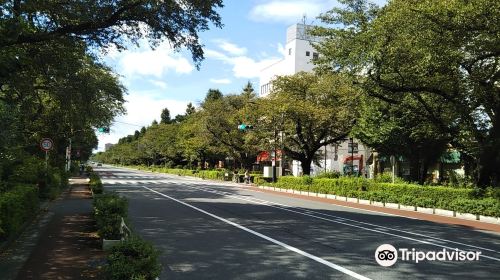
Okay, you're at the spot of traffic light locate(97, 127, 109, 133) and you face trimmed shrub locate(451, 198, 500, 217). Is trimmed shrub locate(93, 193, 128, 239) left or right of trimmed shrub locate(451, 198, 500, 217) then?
right

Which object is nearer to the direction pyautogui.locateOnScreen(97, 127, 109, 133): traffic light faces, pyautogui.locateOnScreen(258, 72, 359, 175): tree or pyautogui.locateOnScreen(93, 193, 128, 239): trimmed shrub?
the trimmed shrub

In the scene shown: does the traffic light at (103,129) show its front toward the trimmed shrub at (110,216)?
yes

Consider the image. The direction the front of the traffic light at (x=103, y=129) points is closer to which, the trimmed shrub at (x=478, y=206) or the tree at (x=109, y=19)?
the tree

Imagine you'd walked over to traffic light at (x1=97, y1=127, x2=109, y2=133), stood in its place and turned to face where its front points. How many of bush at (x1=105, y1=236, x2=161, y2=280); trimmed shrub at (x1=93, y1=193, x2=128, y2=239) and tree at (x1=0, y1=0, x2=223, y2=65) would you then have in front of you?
3

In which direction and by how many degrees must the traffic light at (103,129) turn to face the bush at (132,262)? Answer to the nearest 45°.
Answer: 0° — it already faces it

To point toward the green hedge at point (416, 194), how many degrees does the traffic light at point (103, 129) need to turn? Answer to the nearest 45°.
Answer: approximately 45° to its left

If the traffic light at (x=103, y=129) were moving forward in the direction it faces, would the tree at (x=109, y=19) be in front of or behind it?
in front

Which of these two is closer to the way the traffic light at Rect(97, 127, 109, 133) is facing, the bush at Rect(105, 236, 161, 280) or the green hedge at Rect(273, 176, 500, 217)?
the bush

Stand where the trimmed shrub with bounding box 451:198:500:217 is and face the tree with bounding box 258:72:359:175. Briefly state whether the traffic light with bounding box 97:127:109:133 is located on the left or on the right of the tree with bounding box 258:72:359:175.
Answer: left

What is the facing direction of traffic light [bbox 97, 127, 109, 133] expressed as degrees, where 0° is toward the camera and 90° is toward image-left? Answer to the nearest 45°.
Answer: approximately 0°

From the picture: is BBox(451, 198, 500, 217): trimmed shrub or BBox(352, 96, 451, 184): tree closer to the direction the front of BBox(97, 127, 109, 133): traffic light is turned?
the trimmed shrub

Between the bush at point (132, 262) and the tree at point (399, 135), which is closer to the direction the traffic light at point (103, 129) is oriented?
the bush

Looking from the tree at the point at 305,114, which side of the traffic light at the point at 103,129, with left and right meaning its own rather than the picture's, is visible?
left

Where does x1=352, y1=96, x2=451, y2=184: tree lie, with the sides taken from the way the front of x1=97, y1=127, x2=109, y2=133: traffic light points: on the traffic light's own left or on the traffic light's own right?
on the traffic light's own left
